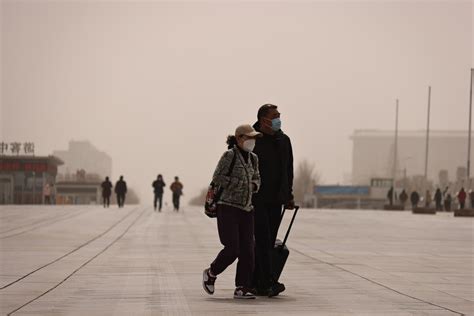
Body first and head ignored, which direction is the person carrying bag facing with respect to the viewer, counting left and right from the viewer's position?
facing the viewer and to the right of the viewer

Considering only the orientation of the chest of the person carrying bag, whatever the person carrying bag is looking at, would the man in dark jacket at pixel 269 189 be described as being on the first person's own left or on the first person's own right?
on the first person's own left

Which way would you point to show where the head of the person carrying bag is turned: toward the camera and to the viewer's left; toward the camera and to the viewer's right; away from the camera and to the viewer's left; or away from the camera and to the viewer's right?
toward the camera and to the viewer's right
